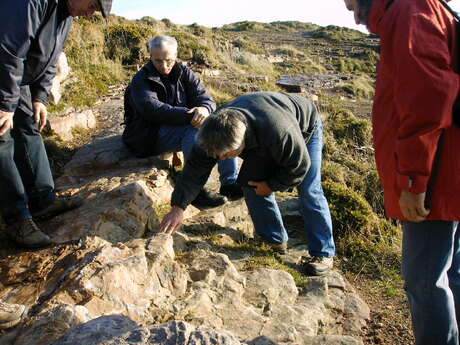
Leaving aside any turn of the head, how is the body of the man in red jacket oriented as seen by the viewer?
to the viewer's left

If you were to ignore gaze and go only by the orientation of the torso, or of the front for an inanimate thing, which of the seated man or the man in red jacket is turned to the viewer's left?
the man in red jacket

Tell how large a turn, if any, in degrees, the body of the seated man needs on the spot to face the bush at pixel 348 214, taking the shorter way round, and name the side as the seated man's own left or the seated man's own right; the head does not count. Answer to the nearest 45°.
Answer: approximately 45° to the seated man's own left

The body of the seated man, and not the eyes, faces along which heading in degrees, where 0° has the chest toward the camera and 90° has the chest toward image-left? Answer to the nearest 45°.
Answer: approximately 315°

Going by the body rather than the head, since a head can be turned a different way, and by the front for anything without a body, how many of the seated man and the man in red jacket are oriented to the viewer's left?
1

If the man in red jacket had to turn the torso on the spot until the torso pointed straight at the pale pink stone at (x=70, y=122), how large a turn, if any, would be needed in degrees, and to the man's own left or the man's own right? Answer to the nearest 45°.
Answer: approximately 45° to the man's own right

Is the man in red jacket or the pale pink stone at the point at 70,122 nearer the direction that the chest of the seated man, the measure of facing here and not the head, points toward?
the man in red jacket

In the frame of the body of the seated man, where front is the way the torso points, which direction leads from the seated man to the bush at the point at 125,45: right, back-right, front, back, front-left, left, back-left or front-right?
back-left

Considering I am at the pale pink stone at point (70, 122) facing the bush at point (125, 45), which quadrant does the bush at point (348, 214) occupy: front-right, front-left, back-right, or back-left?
back-right
